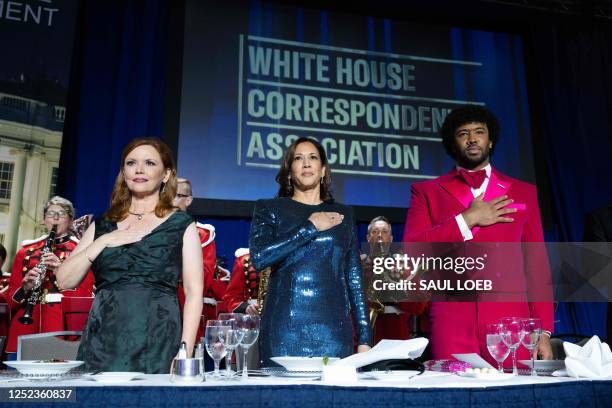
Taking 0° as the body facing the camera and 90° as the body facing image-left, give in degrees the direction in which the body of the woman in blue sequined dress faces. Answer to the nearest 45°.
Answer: approximately 0°

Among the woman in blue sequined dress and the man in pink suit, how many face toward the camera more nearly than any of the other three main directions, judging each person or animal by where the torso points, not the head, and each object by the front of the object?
2

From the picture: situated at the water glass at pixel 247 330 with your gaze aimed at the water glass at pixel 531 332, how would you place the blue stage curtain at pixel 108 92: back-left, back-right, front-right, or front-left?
back-left

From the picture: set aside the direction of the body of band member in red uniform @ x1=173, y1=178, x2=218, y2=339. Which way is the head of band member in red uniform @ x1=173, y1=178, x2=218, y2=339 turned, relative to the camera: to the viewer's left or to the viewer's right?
to the viewer's left
